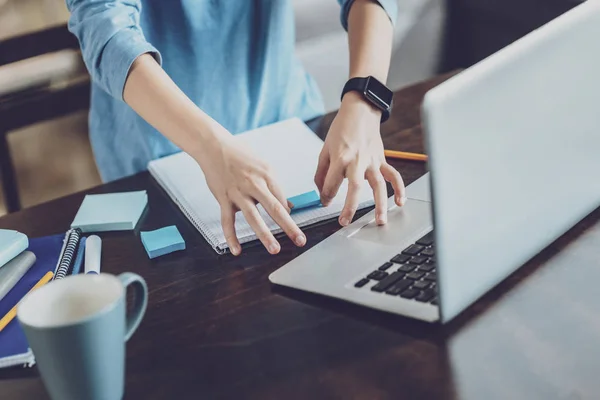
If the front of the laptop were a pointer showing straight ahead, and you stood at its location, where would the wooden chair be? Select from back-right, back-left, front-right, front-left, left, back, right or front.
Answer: front

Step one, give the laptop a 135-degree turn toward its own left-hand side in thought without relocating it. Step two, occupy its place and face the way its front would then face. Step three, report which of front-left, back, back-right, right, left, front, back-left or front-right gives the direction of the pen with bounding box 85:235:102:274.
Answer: right

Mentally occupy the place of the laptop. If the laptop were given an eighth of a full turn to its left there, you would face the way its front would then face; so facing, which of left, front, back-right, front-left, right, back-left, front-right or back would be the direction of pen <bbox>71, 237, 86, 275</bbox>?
front

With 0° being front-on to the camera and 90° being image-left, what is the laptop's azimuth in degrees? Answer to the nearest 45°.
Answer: approximately 135°

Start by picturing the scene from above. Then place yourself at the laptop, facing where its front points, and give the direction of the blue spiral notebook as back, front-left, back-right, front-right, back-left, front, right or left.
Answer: front-left

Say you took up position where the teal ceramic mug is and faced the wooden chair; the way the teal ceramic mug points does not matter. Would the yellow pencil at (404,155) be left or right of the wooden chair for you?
right
